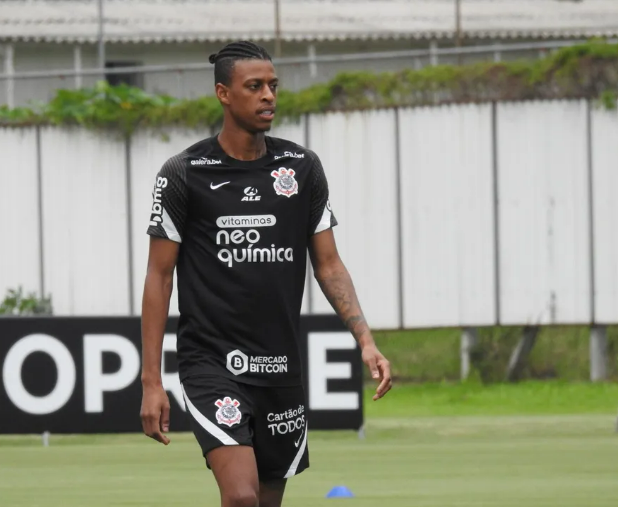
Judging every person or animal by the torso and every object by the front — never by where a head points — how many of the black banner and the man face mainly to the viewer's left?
0

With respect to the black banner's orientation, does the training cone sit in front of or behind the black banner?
in front

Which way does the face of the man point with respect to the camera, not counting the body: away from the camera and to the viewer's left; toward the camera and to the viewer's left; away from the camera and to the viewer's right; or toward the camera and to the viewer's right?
toward the camera and to the viewer's right

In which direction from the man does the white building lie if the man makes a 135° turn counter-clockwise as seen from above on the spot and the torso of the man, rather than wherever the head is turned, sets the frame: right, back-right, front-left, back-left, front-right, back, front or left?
front

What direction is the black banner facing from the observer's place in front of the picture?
facing the viewer

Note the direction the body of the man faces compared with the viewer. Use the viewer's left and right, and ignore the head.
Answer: facing the viewer and to the right of the viewer

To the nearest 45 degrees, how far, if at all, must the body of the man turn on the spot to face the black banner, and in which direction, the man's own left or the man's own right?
approximately 135° to the man's own left
